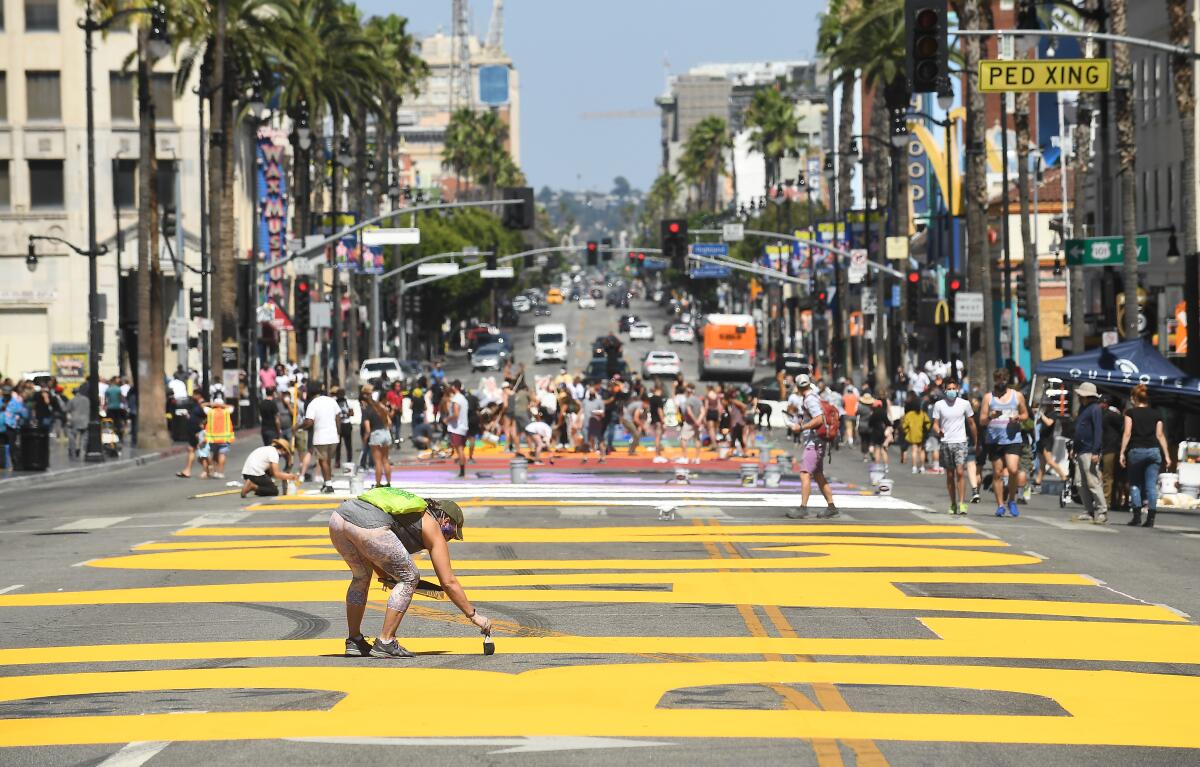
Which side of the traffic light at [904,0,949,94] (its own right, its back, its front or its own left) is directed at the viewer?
front

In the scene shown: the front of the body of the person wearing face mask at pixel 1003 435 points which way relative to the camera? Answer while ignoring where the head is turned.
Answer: toward the camera

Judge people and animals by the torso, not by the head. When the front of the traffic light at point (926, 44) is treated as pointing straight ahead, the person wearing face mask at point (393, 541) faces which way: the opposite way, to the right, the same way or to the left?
to the left

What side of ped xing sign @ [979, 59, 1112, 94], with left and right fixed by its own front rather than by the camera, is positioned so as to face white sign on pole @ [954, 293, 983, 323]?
back

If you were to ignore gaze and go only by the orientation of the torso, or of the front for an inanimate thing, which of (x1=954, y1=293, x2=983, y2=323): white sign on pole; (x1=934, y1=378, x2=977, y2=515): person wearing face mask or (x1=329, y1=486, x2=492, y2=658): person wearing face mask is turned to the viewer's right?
(x1=329, y1=486, x2=492, y2=658): person wearing face mask

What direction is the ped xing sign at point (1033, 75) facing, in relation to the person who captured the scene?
facing the viewer

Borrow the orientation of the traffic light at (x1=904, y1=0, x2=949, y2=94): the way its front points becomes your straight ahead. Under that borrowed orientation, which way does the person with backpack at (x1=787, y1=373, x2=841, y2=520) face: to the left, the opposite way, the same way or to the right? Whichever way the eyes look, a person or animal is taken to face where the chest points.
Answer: to the right

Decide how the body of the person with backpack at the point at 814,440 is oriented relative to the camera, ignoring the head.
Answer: to the viewer's left

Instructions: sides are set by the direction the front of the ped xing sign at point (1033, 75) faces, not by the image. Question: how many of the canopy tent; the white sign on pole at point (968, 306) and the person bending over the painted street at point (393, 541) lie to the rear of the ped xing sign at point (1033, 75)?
2

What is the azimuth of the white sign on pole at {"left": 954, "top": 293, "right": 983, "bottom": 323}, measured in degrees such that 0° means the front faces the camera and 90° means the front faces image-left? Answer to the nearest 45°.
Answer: approximately 0°

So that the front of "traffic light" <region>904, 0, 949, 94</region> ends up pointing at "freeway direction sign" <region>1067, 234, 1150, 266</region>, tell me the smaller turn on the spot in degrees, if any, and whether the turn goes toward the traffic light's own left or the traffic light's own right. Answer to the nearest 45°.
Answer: approximately 180°

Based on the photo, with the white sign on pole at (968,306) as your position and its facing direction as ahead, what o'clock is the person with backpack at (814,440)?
The person with backpack is roughly at 12 o'clock from the white sign on pole.
